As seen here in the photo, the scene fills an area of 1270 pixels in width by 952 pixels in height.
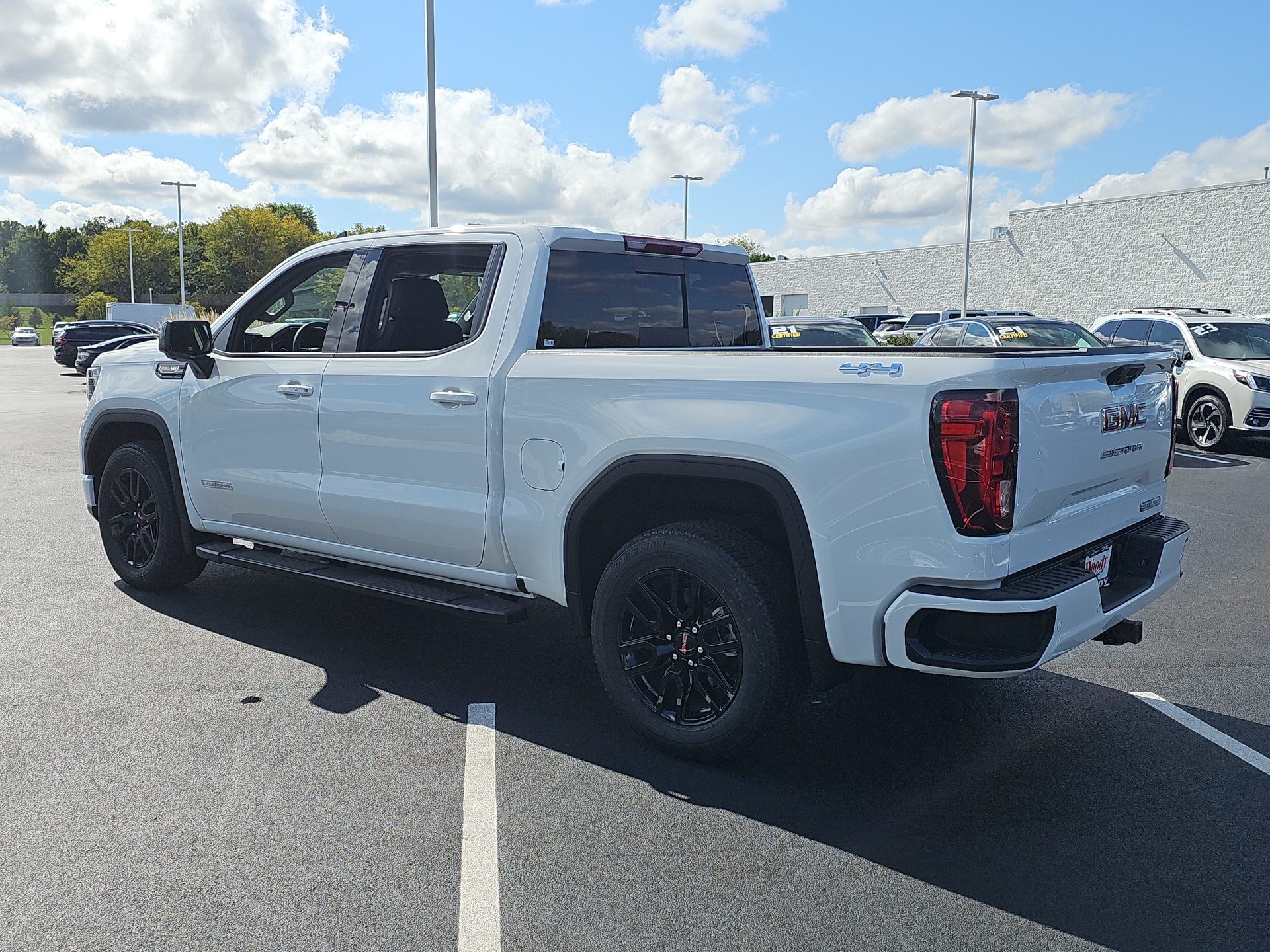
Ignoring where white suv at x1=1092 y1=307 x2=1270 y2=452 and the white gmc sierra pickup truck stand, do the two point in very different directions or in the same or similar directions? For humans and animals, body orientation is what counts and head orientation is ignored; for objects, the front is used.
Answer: very different directions

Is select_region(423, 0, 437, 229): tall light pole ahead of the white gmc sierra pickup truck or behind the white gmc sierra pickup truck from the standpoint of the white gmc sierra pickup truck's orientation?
ahead

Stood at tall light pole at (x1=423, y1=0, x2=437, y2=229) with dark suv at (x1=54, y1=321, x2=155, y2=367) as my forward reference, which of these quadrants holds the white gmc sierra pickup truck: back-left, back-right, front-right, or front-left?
back-left

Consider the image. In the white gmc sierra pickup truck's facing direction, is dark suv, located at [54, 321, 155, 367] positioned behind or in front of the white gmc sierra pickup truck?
in front

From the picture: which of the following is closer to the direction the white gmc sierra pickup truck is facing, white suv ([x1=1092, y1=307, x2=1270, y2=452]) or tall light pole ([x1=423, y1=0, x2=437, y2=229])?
the tall light pole

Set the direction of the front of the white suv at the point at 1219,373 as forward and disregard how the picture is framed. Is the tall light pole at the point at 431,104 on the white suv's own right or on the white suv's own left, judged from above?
on the white suv's own right

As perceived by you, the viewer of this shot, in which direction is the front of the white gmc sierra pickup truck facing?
facing away from the viewer and to the left of the viewer

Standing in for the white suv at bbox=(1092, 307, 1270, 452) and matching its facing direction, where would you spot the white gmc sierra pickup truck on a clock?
The white gmc sierra pickup truck is roughly at 2 o'clock from the white suv.

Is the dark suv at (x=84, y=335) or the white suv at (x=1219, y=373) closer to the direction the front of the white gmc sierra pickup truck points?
the dark suv

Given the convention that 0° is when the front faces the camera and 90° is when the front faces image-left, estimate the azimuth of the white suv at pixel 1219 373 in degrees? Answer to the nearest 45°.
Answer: approximately 315°

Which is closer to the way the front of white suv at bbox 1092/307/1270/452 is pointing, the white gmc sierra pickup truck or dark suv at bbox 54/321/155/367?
the white gmc sierra pickup truck

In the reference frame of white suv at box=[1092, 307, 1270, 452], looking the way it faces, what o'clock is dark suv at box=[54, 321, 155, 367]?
The dark suv is roughly at 5 o'clock from the white suv.
